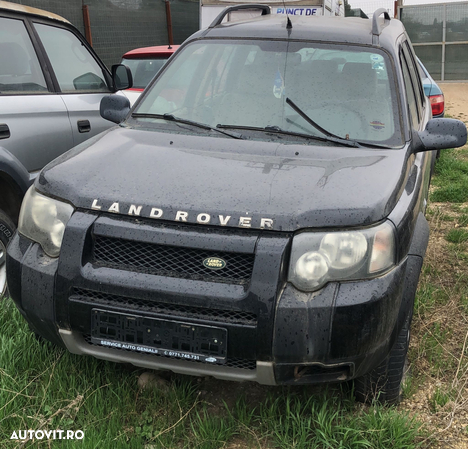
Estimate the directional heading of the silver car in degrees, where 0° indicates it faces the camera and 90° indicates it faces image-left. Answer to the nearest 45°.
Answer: approximately 225°

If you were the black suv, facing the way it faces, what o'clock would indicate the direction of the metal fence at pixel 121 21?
The metal fence is roughly at 4 o'clock from the black suv.

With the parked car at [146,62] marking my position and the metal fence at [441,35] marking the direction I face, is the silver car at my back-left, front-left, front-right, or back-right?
back-right

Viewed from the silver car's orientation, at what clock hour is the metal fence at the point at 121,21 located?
The metal fence is roughly at 11 o'clock from the silver car.

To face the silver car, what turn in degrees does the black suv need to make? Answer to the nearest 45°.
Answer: approximately 90° to its right

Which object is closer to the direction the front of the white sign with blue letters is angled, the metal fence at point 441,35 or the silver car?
the silver car

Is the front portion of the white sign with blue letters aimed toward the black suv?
yes

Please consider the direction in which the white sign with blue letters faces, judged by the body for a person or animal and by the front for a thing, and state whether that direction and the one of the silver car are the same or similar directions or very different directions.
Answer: very different directions
